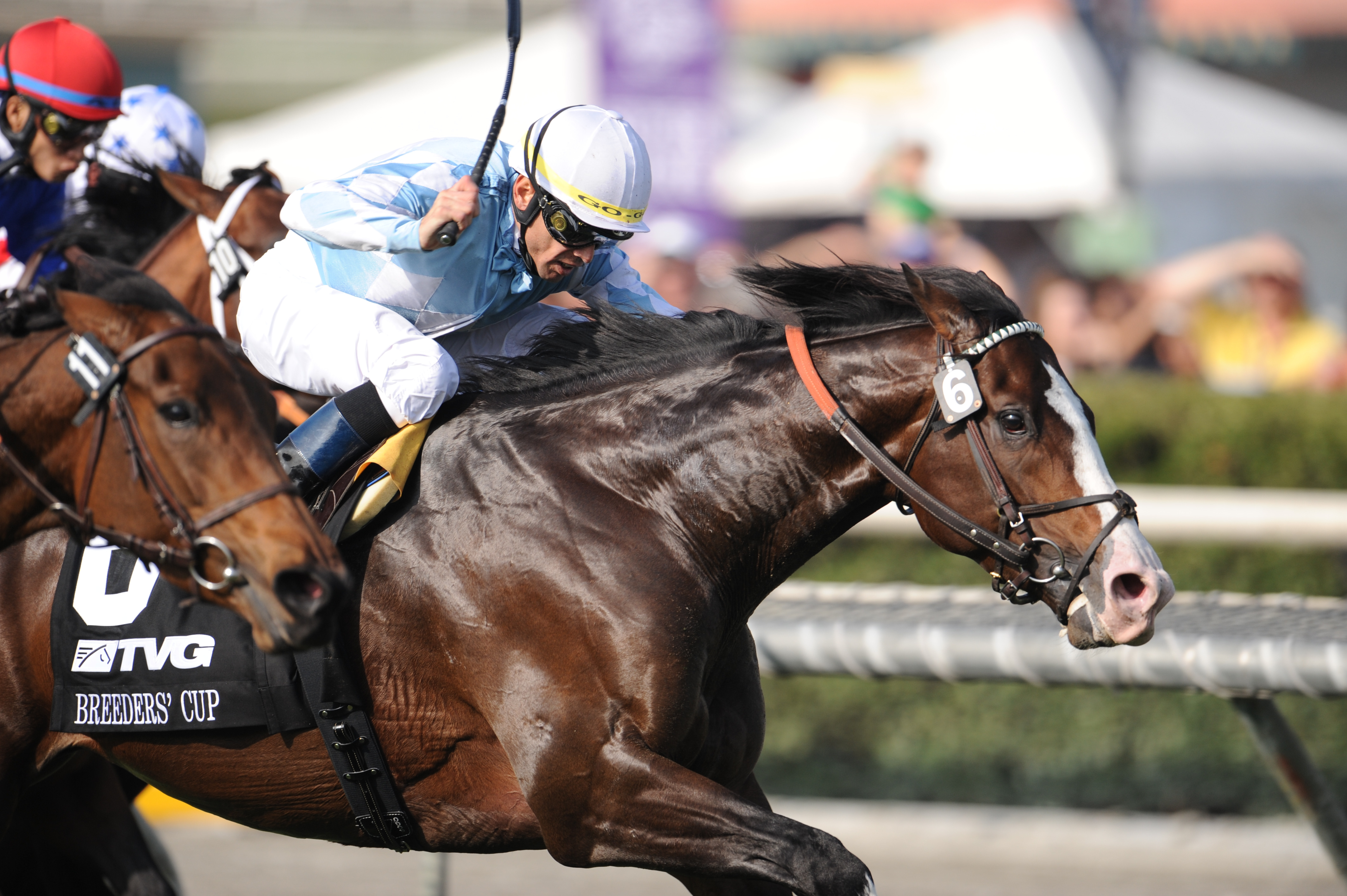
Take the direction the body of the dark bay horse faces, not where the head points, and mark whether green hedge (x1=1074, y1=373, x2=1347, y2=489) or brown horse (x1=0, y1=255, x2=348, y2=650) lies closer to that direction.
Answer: the green hedge

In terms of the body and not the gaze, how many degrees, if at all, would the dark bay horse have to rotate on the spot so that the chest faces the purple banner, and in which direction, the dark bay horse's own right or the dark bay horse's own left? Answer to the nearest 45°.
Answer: approximately 90° to the dark bay horse's own left

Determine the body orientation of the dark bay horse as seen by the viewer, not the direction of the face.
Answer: to the viewer's right

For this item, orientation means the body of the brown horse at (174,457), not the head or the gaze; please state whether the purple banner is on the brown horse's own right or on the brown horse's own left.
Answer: on the brown horse's own left

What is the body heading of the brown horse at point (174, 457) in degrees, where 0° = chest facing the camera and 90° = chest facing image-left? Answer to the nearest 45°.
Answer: approximately 270°

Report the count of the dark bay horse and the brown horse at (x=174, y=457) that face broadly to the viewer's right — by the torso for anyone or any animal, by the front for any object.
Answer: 2

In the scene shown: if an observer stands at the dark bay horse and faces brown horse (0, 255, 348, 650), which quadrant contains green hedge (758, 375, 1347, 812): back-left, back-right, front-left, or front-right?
back-right
